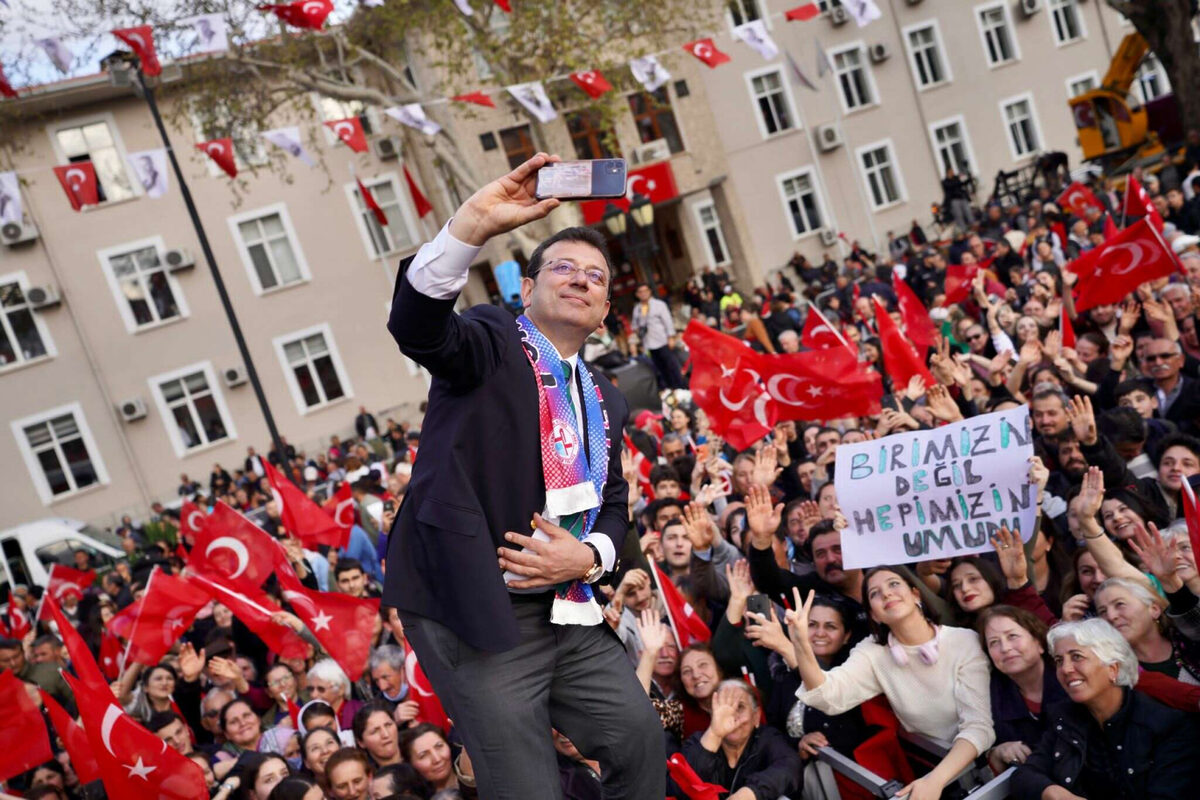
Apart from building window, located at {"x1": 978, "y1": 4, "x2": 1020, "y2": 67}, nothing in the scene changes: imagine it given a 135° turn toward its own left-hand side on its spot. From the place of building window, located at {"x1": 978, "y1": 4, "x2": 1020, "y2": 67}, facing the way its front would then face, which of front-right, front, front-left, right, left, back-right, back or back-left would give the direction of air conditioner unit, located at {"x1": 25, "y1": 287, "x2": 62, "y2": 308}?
back

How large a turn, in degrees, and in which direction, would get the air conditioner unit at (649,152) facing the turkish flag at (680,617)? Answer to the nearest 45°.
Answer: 0° — it already faces it

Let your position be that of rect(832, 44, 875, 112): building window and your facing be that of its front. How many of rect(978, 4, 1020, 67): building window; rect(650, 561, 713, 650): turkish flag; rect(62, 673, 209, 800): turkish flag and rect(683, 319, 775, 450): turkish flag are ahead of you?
3

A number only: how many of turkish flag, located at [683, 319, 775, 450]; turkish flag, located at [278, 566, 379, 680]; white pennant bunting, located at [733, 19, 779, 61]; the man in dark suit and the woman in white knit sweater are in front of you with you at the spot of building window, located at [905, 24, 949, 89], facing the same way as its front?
5

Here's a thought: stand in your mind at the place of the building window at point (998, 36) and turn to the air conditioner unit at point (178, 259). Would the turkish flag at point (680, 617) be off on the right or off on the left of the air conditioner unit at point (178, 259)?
left

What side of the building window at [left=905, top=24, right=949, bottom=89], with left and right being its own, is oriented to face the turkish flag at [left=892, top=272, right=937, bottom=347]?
front

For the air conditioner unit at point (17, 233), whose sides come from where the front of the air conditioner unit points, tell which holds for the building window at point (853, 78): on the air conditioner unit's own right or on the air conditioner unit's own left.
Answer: on the air conditioner unit's own left

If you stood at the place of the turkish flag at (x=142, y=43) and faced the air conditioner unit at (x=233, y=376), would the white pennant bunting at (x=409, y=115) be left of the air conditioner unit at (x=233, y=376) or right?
right

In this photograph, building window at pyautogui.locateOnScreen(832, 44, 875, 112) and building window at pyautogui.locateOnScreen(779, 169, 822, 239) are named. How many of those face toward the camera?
2

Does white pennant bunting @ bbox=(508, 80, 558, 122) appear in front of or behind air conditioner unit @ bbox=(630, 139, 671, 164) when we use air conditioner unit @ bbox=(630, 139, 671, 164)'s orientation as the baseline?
in front

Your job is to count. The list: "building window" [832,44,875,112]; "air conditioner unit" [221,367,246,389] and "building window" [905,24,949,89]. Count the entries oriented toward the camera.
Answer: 3

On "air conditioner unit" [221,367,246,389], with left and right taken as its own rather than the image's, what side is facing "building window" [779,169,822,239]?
left

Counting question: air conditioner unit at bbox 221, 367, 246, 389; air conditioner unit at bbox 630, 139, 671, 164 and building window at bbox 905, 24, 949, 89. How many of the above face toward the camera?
3

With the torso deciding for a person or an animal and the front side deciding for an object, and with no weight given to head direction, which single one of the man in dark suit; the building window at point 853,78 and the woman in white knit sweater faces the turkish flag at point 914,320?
the building window
